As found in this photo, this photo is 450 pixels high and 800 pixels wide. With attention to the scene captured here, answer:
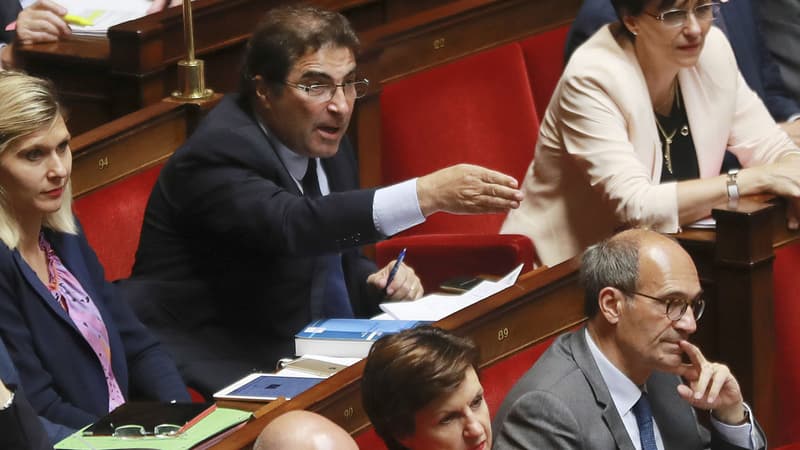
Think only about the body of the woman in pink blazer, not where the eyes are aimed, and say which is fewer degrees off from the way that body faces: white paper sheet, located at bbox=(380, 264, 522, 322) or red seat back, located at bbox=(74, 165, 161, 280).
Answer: the white paper sheet

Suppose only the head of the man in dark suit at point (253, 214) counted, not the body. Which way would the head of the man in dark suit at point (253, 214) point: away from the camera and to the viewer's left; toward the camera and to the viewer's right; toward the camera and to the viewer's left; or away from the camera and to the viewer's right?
toward the camera and to the viewer's right

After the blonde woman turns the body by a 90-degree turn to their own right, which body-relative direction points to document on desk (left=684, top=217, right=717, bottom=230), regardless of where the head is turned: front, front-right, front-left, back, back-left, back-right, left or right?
back-left

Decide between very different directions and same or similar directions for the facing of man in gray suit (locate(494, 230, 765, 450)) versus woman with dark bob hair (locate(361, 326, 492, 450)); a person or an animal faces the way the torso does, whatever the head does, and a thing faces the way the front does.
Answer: same or similar directions

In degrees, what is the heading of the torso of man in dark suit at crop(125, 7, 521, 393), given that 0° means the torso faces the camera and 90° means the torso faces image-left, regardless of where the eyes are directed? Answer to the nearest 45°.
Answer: approximately 315°

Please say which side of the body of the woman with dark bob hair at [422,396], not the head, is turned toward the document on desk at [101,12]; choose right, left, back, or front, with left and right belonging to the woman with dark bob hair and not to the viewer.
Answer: back

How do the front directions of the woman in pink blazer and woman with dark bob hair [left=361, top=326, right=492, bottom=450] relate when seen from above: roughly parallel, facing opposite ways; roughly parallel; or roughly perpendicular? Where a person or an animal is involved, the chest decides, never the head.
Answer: roughly parallel

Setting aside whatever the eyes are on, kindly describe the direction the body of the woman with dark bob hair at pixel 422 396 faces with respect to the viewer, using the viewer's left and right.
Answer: facing the viewer and to the right of the viewer

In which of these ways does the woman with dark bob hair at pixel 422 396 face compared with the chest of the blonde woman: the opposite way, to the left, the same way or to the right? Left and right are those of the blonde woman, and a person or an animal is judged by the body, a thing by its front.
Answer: the same way

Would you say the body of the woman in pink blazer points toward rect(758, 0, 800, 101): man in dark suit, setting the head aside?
no
